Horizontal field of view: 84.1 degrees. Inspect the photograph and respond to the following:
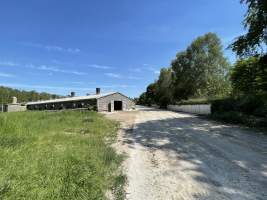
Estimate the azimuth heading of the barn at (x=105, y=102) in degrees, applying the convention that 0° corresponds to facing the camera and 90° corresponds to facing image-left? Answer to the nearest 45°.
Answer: approximately 315°

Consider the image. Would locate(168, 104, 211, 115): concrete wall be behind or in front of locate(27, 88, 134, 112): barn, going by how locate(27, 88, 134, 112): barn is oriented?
in front

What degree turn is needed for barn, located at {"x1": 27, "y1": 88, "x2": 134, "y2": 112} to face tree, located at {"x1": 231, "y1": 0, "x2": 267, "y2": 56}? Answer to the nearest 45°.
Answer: approximately 45° to its right

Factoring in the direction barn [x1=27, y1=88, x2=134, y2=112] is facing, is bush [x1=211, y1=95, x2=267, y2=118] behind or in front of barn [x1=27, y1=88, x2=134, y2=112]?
in front

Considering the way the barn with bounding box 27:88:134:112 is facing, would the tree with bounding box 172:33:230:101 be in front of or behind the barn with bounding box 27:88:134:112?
in front

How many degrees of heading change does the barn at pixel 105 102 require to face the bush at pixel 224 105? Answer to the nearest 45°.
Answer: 0° — it already faces it
